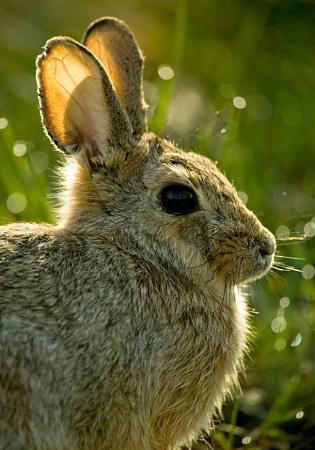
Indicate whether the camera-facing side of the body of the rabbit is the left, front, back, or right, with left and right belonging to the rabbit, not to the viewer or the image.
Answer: right
